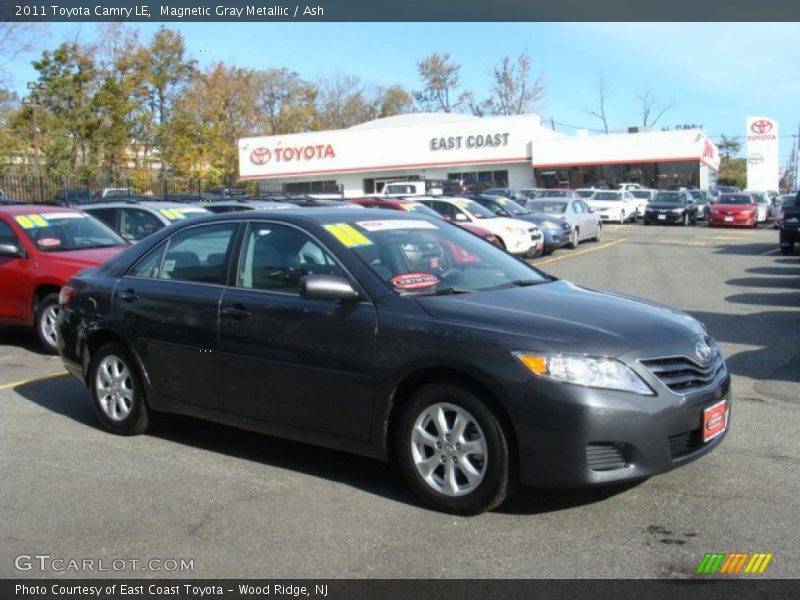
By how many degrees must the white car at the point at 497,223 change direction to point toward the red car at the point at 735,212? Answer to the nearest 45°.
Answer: approximately 90° to its left

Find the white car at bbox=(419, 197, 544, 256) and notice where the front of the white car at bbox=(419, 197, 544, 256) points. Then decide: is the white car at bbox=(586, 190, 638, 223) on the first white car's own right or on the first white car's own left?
on the first white car's own left

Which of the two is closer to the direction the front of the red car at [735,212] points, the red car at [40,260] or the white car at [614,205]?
the red car

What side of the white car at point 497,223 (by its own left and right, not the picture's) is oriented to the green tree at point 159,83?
back

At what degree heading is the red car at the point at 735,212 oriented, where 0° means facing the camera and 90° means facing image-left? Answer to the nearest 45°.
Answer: approximately 0°

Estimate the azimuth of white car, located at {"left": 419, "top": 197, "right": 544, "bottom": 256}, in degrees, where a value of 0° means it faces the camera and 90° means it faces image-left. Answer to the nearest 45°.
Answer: approximately 315°

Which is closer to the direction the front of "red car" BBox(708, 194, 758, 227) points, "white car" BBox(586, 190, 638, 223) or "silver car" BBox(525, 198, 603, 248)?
the silver car

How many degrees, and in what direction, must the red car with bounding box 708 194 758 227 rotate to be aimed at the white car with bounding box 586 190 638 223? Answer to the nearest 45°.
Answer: approximately 135° to its right

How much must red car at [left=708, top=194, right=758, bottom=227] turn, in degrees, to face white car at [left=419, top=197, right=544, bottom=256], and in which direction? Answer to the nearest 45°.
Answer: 0° — it already faces it
